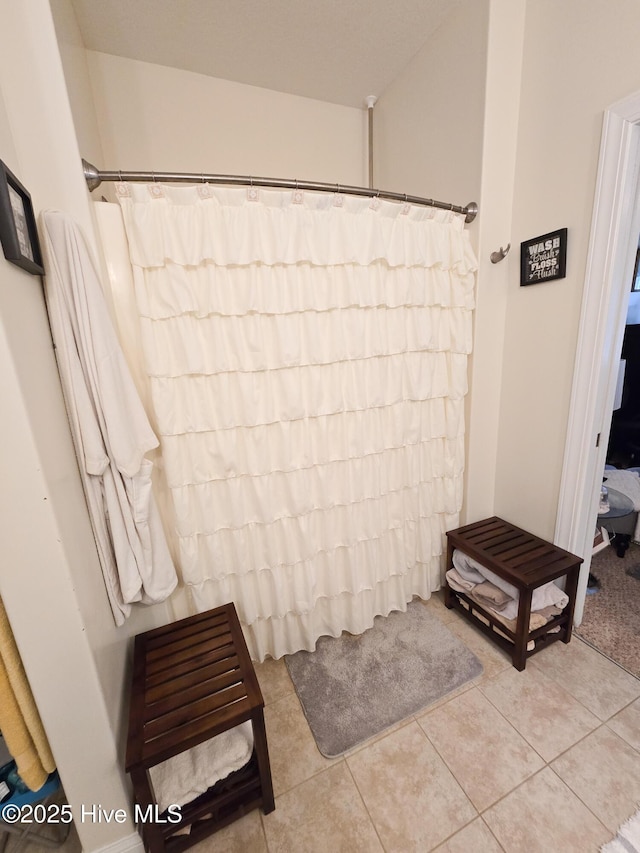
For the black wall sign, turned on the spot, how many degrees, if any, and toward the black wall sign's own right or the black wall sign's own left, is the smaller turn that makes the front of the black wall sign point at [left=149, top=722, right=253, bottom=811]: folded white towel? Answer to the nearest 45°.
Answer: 0° — it already faces it

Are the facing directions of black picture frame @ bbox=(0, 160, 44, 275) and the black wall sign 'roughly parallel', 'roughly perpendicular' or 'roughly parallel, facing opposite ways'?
roughly parallel, facing opposite ways

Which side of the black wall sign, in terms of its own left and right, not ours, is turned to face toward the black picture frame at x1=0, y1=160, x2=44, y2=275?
front

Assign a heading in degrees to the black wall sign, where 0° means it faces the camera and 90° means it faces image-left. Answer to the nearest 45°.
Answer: approximately 45°

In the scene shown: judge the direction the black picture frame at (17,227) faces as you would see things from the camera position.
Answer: facing the viewer and to the right of the viewer

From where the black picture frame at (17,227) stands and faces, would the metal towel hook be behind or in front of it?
in front

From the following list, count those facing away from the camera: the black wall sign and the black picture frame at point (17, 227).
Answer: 0
